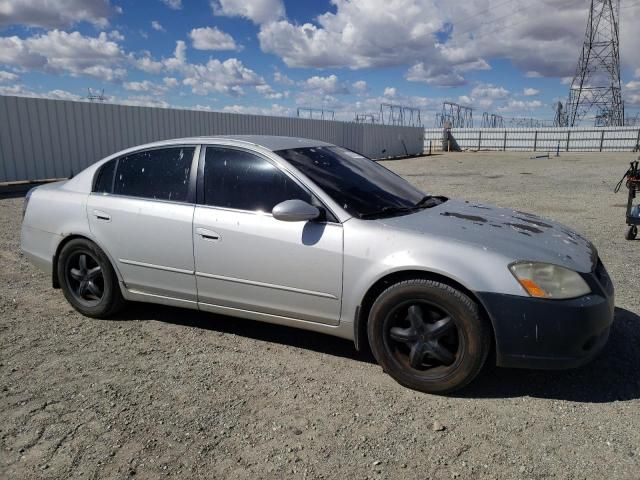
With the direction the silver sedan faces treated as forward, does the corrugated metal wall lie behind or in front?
behind

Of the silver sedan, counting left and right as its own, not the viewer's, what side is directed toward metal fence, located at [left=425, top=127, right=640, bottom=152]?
left

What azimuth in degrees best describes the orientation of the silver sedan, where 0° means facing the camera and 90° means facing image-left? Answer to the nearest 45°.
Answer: approximately 315°
